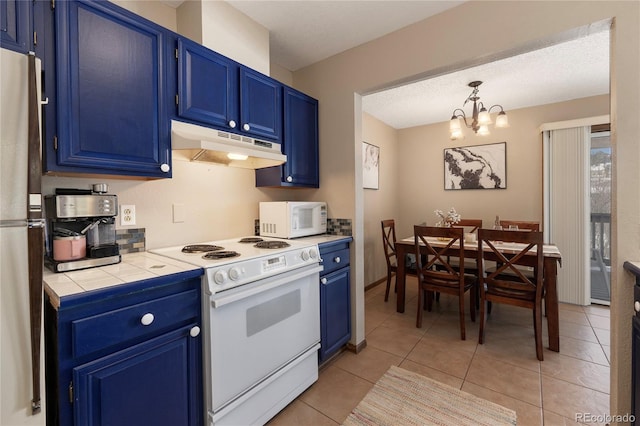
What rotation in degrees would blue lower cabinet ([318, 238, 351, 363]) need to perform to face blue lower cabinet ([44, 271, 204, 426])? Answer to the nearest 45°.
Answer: approximately 90° to its right

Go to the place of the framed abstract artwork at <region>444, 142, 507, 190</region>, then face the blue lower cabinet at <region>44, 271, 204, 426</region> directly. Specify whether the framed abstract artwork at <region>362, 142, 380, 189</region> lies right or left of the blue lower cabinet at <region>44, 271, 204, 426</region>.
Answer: right

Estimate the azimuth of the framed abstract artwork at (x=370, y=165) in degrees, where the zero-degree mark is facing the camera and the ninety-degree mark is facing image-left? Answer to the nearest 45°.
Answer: approximately 315°

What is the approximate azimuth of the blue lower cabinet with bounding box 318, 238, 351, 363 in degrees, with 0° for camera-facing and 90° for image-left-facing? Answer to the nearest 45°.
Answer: approximately 315°

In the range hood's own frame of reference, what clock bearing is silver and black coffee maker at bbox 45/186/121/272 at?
The silver and black coffee maker is roughly at 4 o'clock from the range hood.

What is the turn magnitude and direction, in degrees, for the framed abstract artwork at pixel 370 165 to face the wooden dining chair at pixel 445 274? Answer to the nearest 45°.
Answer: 0° — it already faces it
